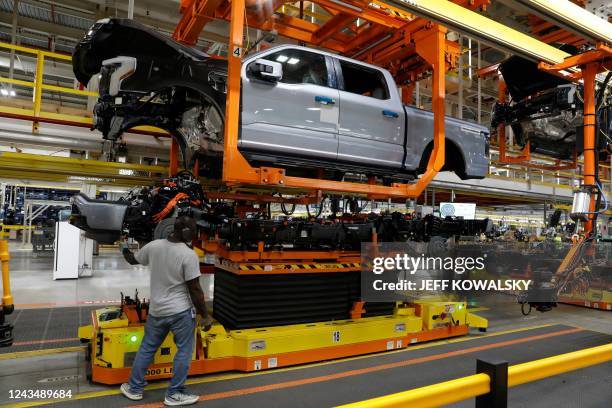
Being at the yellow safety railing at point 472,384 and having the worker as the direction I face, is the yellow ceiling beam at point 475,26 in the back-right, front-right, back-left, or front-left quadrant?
front-right

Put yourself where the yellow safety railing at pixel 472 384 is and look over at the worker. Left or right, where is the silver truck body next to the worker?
right

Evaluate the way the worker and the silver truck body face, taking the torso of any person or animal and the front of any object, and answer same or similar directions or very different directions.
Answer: very different directions

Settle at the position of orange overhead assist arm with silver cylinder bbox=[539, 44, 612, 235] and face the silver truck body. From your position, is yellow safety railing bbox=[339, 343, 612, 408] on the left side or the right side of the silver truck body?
left

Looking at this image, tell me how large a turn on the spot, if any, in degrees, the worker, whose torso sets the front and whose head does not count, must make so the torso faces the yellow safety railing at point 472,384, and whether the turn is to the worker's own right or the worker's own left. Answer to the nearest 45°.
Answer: approximately 135° to the worker's own right

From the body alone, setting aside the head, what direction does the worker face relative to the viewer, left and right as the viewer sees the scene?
facing away from the viewer and to the right of the viewer
